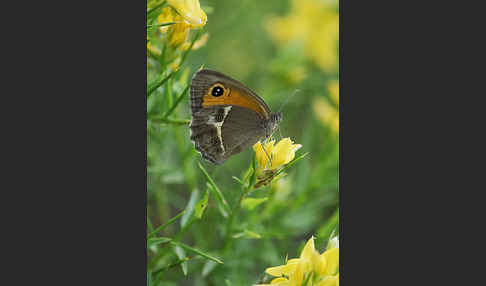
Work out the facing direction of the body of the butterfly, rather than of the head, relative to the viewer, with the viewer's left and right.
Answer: facing to the right of the viewer

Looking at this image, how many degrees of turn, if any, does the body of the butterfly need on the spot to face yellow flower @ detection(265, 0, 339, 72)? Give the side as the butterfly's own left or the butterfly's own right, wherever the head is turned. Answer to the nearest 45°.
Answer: approximately 90° to the butterfly's own left
